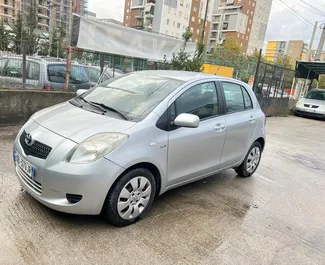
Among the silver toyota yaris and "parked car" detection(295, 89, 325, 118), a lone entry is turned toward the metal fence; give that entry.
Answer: the parked car

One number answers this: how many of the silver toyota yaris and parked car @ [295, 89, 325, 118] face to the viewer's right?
0

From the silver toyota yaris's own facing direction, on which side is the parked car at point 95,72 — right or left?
on its right

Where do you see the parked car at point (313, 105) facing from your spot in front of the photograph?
facing the viewer and to the left of the viewer

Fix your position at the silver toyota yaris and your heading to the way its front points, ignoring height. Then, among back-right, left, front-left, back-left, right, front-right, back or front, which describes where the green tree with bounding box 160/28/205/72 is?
back-right

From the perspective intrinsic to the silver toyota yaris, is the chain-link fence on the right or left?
on its right

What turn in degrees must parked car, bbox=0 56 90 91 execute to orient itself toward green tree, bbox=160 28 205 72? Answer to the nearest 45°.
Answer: approximately 135° to its right

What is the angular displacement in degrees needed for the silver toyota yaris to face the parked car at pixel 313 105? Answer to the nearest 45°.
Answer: approximately 180°

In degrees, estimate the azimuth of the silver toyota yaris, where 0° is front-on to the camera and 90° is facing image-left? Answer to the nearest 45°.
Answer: approximately 45°

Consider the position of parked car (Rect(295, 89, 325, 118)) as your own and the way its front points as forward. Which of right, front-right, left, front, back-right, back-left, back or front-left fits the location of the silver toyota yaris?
front-left

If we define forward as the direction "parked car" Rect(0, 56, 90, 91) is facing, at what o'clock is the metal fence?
The metal fence is roughly at 4 o'clock from the parked car.
